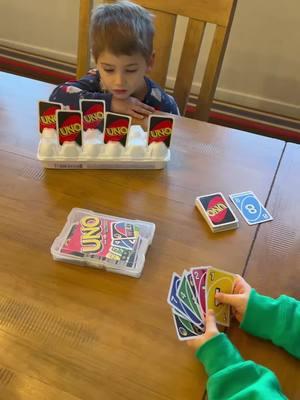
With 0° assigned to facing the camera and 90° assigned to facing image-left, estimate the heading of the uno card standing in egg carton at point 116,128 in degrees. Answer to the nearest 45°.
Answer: approximately 180°

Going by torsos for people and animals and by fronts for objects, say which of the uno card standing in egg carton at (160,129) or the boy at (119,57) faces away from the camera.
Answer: the uno card standing in egg carton

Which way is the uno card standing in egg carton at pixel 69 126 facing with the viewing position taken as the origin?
facing away from the viewer

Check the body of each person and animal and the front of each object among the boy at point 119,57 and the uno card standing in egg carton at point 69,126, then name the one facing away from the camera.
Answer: the uno card standing in egg carton

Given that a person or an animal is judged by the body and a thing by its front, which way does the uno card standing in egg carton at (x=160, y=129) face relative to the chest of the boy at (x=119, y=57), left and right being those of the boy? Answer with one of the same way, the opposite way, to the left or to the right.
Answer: the opposite way

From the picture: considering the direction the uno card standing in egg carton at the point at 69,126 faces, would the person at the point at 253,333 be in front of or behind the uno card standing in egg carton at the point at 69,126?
behind

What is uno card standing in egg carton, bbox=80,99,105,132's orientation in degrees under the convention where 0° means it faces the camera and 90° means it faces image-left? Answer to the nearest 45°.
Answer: approximately 180°
